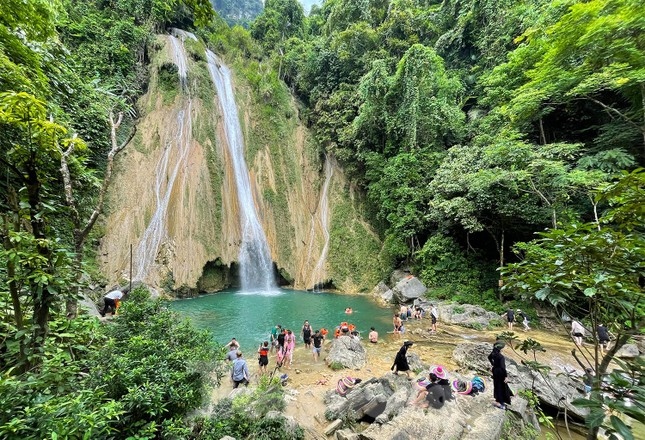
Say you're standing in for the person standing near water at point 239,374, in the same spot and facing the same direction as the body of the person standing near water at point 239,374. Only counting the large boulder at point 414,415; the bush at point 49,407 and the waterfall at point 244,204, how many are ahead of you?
1

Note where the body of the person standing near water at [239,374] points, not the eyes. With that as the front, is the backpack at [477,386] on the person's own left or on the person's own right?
on the person's own right

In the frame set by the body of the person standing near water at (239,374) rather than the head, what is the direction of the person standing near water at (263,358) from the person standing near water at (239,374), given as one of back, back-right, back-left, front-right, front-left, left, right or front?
front-right

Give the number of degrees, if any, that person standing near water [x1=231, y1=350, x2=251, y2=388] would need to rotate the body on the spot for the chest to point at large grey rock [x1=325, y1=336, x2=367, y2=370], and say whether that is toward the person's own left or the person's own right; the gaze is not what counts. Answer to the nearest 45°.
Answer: approximately 45° to the person's own right

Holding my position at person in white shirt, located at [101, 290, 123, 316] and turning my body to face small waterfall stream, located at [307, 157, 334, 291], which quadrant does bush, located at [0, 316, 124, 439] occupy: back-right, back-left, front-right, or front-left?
back-right

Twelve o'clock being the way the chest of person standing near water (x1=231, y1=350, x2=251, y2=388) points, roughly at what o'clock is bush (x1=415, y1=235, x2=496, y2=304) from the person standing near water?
The bush is roughly at 2 o'clock from the person standing near water.

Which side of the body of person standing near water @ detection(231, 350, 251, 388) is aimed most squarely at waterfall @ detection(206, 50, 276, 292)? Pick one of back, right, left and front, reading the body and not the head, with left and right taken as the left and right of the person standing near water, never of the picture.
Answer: front

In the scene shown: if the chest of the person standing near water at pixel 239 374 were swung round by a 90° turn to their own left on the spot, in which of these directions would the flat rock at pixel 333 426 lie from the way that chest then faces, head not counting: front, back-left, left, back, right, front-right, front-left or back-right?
back-left

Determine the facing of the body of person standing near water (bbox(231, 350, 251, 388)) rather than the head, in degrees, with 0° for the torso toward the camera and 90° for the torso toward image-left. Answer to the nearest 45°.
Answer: approximately 180°

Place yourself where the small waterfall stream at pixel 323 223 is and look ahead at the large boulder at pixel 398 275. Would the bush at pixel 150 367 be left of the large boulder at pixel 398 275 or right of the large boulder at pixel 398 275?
right

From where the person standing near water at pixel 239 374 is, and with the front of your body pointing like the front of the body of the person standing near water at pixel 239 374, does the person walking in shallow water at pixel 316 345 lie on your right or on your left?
on your right
